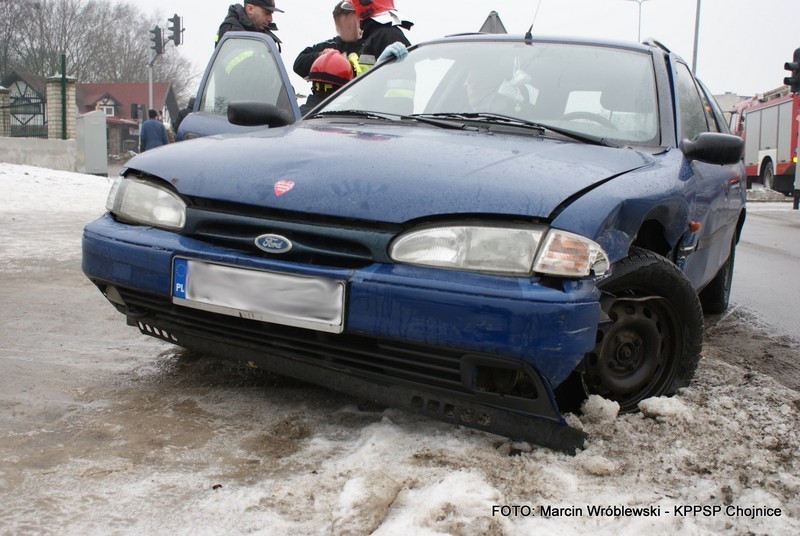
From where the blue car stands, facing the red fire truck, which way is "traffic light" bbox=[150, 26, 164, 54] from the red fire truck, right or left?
left

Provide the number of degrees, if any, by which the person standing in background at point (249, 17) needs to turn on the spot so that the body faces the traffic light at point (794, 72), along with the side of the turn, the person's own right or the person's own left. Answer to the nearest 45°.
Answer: approximately 90° to the person's own left

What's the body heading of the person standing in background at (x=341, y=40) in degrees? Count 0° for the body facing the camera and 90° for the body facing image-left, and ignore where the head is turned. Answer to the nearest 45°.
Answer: approximately 315°

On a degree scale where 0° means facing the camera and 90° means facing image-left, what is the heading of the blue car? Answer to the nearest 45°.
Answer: approximately 45°

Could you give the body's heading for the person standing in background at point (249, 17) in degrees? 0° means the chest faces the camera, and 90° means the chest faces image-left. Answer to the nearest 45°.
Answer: approximately 315°

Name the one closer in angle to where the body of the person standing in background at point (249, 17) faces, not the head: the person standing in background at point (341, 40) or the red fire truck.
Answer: the person standing in background

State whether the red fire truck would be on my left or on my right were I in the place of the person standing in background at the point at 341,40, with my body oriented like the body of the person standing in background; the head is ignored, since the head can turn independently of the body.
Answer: on my left
